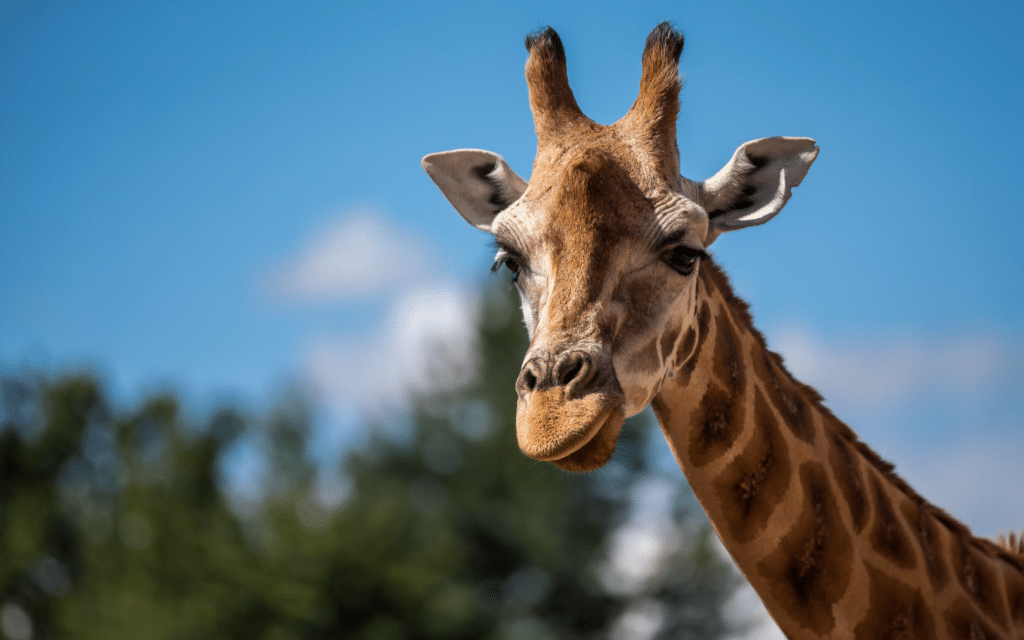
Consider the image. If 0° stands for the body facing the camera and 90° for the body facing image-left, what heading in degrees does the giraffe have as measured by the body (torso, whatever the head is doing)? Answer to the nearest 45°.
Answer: approximately 45°
